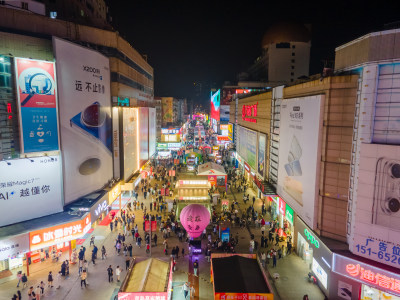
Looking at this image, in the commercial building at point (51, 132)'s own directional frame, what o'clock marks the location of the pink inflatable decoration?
The pink inflatable decoration is roughly at 11 o'clock from the commercial building.

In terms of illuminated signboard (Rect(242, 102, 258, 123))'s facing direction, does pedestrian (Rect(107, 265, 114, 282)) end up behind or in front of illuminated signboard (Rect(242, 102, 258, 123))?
in front

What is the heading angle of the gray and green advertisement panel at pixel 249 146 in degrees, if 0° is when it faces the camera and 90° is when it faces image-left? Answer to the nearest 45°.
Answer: approximately 45°

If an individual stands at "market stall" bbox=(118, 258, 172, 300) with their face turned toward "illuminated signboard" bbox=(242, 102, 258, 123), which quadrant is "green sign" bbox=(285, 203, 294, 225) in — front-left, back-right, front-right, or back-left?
front-right

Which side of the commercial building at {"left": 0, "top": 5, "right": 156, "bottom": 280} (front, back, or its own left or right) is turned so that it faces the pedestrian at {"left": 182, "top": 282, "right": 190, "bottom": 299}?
front

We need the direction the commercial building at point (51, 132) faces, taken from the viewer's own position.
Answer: facing the viewer and to the right of the viewer

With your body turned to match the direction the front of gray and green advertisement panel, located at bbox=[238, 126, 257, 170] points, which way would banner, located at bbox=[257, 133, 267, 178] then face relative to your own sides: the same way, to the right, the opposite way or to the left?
the same way

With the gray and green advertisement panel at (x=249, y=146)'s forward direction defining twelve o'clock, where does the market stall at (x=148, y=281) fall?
The market stall is roughly at 11 o'clock from the gray and green advertisement panel.

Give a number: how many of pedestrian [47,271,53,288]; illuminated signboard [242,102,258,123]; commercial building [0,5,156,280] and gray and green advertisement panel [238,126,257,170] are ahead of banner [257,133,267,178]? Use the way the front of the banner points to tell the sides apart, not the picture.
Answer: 2

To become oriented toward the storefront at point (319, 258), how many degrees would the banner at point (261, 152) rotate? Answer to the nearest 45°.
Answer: approximately 45° to its left

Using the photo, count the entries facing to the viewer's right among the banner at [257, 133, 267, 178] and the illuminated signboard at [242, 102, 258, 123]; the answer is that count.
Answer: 0

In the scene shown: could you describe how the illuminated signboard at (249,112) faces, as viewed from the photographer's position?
facing the viewer and to the left of the viewer

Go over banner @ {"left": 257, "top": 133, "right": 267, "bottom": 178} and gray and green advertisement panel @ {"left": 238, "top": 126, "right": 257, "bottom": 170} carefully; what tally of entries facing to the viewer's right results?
0

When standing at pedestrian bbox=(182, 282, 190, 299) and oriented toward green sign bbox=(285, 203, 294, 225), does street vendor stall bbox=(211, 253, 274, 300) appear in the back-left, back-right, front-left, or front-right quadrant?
front-right

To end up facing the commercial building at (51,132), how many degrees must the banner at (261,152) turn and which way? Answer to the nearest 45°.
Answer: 0° — it already faces it

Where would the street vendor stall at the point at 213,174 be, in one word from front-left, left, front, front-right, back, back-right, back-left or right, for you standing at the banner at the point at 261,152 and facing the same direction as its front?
front-right

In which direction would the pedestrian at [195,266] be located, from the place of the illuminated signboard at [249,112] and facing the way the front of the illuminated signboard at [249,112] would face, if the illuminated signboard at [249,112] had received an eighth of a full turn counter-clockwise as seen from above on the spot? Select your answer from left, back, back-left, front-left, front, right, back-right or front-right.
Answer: front

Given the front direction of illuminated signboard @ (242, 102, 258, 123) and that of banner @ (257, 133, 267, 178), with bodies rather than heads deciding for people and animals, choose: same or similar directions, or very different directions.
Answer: same or similar directions

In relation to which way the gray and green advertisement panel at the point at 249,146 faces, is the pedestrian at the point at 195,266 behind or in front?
in front
